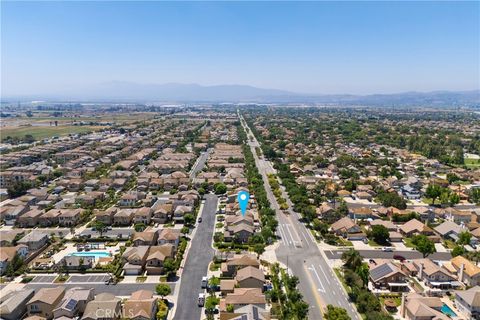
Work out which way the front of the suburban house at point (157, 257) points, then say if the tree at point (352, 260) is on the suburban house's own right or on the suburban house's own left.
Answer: on the suburban house's own left

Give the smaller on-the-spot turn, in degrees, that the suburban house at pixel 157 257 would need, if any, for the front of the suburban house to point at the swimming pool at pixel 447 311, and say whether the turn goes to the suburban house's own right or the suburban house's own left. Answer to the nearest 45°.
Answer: approximately 45° to the suburban house's own left

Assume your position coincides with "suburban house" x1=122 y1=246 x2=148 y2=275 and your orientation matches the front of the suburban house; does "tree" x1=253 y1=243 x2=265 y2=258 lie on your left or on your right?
on your left
